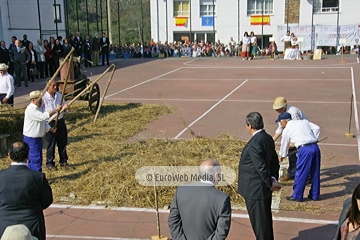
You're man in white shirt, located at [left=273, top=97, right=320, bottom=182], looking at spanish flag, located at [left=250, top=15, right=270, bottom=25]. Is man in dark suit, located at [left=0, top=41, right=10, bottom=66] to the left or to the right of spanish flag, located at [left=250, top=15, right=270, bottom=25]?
left

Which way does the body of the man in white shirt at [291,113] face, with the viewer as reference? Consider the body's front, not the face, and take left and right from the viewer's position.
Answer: facing to the left of the viewer

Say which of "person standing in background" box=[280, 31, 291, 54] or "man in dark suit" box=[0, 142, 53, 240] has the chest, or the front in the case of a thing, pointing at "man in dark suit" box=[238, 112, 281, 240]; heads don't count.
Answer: the person standing in background

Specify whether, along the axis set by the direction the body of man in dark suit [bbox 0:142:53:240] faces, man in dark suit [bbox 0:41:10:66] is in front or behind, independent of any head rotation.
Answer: in front

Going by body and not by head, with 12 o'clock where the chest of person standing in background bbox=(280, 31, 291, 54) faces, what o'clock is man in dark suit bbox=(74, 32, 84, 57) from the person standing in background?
The man in dark suit is roughly at 2 o'clock from the person standing in background.

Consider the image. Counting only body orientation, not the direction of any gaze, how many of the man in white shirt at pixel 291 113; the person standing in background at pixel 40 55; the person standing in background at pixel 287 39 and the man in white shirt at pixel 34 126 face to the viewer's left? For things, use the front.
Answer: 1

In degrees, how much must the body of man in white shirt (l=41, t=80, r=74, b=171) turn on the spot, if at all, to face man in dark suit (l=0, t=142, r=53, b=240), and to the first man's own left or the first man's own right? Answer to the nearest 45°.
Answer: approximately 45° to the first man's own right

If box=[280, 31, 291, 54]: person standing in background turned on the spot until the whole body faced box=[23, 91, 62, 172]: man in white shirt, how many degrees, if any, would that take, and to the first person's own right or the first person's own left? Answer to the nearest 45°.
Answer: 0° — they already face them

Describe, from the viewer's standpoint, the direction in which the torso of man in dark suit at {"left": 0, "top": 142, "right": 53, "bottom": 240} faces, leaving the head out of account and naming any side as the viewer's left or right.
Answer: facing away from the viewer

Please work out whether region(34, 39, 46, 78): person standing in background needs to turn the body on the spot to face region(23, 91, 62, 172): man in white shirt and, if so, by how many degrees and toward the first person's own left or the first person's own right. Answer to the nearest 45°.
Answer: approximately 45° to the first person's own right

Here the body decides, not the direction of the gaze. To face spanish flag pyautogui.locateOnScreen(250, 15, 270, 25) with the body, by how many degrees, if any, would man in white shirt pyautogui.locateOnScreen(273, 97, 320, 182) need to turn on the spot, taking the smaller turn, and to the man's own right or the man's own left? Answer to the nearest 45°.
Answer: approximately 90° to the man's own right

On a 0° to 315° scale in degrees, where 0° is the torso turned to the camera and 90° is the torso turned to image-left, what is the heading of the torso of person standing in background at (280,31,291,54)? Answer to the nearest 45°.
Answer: approximately 0°

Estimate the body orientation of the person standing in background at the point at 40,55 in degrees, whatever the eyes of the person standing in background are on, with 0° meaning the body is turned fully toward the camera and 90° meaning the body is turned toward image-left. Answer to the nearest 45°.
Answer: approximately 315°

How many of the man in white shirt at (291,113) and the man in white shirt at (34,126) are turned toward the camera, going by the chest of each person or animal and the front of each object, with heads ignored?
0

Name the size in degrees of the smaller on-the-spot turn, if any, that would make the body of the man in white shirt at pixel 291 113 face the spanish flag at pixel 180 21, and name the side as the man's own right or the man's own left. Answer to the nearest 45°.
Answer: approximately 90° to the man's own right
